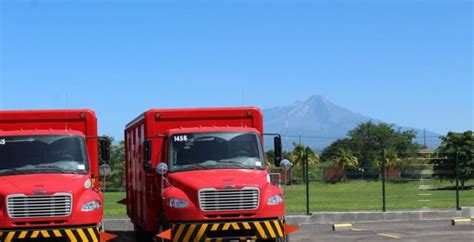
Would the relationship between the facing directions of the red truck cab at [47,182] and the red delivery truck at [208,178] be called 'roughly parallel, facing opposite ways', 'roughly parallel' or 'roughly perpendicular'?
roughly parallel

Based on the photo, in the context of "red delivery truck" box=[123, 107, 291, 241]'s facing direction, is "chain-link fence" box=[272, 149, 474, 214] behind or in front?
behind

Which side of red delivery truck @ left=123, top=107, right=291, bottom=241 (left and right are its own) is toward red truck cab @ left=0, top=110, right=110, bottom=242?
right

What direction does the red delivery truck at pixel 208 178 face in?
toward the camera

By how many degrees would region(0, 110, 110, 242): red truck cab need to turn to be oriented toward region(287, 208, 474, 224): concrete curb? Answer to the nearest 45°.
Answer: approximately 135° to its left

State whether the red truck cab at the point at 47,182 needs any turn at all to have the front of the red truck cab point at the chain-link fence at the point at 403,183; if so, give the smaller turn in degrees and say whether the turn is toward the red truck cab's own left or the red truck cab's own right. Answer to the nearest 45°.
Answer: approximately 135° to the red truck cab's own left

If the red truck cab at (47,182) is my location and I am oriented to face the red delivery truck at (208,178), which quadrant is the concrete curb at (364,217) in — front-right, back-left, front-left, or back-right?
front-left

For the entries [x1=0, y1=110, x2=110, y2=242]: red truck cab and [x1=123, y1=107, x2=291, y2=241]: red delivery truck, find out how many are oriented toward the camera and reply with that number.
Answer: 2

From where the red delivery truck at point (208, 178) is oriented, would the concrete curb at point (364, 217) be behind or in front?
behind

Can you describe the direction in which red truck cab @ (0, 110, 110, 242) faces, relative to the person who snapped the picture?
facing the viewer

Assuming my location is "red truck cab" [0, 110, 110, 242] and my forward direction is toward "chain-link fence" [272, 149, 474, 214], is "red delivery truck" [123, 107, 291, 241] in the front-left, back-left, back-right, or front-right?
front-right

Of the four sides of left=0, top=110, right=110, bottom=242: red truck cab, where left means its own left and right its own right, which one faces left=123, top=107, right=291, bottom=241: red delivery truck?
left
